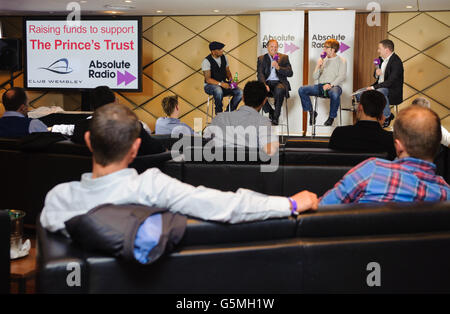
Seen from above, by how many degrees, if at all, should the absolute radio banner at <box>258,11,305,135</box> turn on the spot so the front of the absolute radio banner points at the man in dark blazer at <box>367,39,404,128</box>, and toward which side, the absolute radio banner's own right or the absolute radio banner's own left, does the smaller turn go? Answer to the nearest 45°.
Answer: approximately 45° to the absolute radio banner's own left

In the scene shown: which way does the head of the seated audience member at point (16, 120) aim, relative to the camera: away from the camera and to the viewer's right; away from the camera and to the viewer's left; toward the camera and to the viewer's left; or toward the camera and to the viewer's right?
away from the camera and to the viewer's right

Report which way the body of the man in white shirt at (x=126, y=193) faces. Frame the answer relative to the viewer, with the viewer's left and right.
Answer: facing away from the viewer

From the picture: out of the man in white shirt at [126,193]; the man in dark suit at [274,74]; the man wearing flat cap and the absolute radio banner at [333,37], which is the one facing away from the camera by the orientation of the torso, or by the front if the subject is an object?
the man in white shirt

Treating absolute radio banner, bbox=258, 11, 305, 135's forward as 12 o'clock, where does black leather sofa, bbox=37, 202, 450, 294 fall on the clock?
The black leather sofa is roughly at 12 o'clock from the absolute radio banner.

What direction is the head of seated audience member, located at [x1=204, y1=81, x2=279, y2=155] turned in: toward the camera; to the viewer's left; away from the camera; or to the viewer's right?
away from the camera

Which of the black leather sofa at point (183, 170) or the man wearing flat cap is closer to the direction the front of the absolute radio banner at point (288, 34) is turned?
the black leather sofa

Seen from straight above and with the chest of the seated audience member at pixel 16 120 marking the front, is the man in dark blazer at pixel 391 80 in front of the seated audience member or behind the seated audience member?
in front

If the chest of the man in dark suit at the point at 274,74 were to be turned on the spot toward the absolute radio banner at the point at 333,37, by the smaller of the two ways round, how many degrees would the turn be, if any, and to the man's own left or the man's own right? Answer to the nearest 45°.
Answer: approximately 135° to the man's own left

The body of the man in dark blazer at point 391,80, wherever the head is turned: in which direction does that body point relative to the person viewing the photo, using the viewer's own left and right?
facing to the left of the viewer

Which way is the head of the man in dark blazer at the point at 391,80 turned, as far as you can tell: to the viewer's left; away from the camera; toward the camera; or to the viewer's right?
to the viewer's left

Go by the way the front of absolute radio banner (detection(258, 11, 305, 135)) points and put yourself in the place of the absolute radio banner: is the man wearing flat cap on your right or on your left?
on your right

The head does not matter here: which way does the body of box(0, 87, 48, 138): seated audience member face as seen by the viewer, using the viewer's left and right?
facing away from the viewer and to the right of the viewer
